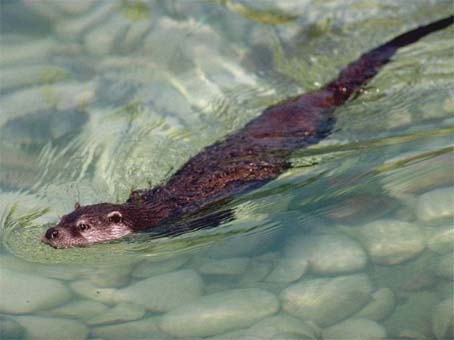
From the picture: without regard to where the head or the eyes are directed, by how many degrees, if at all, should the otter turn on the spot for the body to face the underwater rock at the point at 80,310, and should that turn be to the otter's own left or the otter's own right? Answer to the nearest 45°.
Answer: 0° — it already faces it

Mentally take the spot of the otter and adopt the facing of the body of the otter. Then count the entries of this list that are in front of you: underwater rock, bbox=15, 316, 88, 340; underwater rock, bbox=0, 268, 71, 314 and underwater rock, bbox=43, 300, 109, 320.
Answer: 3

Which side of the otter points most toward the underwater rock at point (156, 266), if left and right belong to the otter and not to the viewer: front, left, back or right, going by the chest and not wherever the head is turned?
front

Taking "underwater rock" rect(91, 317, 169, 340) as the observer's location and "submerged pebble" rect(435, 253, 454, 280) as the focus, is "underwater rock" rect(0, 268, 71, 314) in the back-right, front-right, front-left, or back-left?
back-left

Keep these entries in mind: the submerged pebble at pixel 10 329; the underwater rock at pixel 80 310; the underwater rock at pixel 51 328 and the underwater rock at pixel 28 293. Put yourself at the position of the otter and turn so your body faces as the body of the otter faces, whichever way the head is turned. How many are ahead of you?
4

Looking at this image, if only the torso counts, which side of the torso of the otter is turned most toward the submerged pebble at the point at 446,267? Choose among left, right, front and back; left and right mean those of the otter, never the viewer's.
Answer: left

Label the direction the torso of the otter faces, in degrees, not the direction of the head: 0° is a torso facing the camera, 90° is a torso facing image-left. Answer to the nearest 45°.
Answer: approximately 45°
